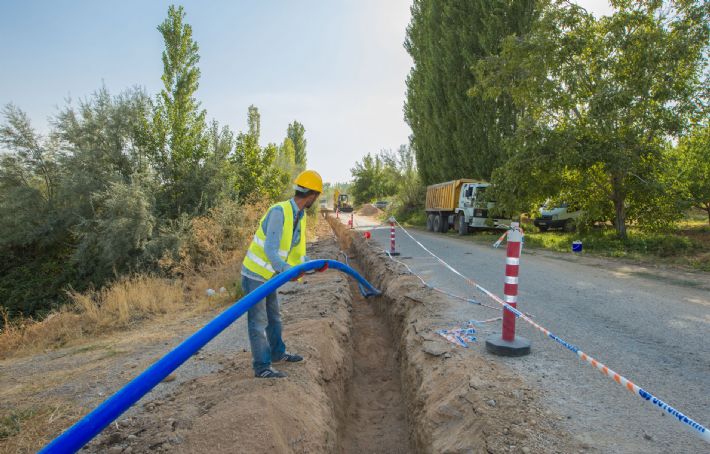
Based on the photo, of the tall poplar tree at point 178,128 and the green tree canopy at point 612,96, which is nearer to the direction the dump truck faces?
the green tree canopy

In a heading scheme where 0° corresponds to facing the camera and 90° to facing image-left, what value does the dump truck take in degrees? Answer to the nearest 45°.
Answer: approximately 315°

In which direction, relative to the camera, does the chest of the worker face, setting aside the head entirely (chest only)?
to the viewer's right

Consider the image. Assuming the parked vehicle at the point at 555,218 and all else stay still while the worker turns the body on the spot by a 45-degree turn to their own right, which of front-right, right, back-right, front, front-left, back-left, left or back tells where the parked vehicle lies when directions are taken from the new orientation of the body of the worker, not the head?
left

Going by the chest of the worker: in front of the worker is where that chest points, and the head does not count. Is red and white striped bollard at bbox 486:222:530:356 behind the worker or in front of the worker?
in front

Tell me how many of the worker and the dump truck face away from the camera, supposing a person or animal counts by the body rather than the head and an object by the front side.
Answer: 0

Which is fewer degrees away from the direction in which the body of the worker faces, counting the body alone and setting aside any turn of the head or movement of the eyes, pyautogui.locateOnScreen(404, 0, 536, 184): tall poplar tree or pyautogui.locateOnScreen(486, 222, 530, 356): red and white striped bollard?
the red and white striped bollard

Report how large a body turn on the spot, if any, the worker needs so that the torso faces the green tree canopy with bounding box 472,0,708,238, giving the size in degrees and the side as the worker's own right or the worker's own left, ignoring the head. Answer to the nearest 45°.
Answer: approximately 45° to the worker's own left

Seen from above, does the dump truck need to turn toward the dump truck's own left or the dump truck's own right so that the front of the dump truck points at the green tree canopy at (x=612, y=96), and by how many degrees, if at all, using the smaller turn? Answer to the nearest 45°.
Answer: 0° — it already faces it

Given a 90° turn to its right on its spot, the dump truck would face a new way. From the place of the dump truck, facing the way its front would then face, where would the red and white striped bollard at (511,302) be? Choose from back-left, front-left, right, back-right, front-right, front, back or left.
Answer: front-left
